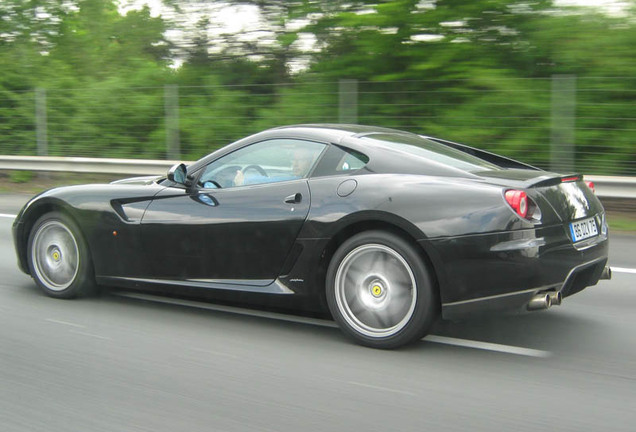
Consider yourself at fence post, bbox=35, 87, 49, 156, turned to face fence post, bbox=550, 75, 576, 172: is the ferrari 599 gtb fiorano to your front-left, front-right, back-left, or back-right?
front-right

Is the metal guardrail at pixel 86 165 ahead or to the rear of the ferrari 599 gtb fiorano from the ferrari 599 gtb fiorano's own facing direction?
ahead

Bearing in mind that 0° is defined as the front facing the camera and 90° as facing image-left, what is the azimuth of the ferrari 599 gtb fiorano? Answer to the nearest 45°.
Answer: approximately 135°

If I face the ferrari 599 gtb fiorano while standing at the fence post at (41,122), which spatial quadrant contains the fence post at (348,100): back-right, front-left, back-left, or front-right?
front-left

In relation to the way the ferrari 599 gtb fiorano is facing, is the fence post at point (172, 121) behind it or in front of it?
in front

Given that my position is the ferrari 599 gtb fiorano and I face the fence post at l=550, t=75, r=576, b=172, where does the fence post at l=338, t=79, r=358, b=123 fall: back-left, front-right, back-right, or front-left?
front-left

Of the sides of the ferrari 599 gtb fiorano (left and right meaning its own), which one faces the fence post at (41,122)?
front
